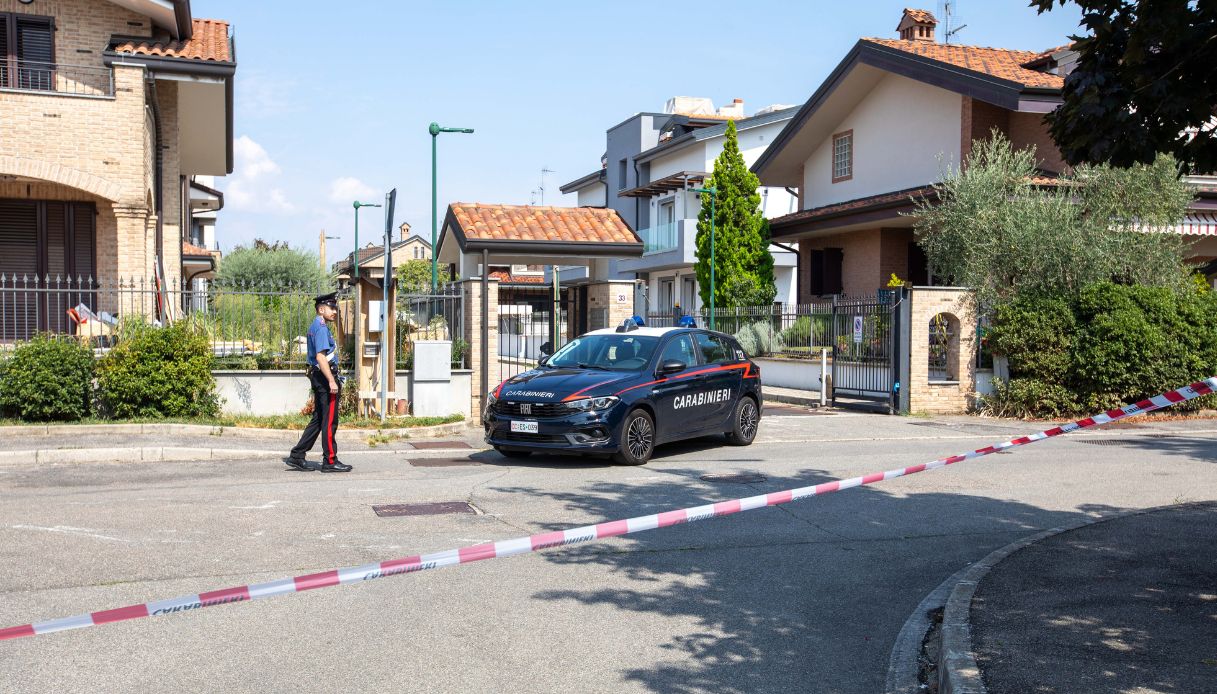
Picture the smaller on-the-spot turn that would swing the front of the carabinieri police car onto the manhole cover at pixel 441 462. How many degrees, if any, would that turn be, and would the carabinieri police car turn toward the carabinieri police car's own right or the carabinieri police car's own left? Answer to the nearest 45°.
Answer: approximately 45° to the carabinieri police car's own right

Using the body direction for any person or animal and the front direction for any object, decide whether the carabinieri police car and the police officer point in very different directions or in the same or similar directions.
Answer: very different directions

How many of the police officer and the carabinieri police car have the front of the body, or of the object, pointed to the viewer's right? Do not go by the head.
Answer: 1

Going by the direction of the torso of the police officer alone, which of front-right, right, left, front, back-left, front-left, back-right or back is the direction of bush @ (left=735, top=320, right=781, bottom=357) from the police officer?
front-left

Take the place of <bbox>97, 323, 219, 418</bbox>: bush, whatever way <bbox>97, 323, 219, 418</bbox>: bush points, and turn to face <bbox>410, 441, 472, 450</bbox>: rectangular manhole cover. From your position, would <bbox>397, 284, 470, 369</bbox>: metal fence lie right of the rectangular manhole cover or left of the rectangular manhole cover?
left

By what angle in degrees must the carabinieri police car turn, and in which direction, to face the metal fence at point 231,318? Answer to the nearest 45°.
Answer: approximately 90° to its right

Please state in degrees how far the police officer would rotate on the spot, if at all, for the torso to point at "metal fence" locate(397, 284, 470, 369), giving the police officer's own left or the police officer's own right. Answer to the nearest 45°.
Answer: approximately 90° to the police officer's own left

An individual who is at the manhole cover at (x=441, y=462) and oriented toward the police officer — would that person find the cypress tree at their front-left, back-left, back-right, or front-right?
back-right

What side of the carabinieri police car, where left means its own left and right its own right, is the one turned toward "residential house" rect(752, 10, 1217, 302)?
back

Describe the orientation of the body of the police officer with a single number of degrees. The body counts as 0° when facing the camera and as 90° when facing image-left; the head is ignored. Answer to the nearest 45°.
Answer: approximately 270°

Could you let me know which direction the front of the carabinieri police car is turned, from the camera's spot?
facing the viewer and to the left of the viewer

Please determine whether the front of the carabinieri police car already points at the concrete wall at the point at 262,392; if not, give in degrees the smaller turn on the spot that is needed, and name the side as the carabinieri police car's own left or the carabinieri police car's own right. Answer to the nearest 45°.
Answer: approximately 90° to the carabinieri police car's own right

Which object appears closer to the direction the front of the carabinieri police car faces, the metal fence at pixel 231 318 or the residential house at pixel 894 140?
the metal fence
